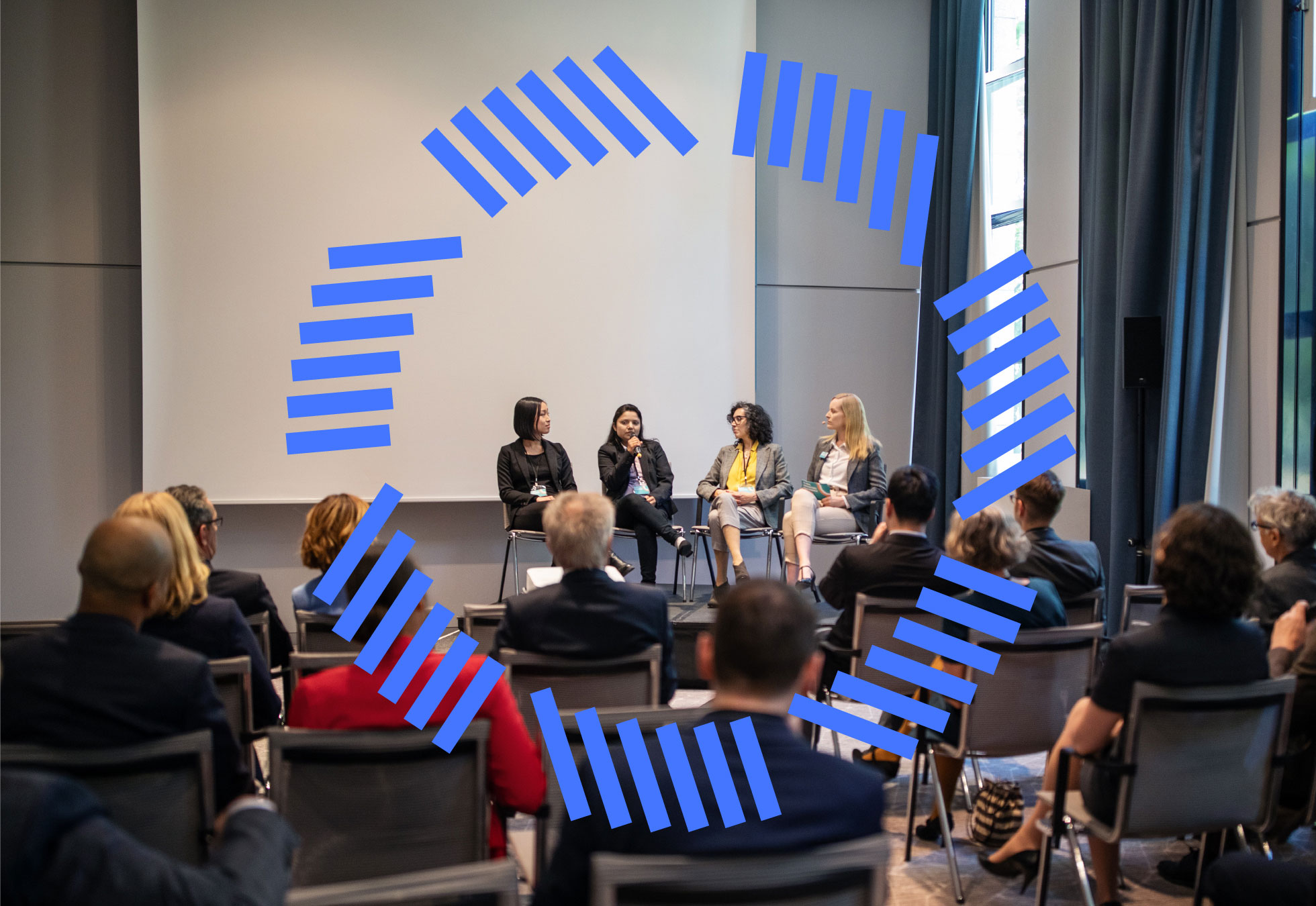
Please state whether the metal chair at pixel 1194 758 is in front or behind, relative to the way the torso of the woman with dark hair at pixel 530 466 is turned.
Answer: in front

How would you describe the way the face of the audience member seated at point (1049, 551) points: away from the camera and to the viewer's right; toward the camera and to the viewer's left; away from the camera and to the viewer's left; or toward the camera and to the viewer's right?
away from the camera and to the viewer's left

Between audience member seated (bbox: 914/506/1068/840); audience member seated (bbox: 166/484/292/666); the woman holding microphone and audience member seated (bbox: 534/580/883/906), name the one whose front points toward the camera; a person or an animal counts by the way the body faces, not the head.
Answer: the woman holding microphone

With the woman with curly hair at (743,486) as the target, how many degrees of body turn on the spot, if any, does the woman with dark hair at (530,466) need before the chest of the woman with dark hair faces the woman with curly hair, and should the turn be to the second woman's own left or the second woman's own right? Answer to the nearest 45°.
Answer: approximately 45° to the second woman's own left

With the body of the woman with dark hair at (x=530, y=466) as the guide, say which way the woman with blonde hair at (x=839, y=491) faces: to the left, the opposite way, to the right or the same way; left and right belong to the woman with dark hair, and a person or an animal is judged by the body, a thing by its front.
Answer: to the right

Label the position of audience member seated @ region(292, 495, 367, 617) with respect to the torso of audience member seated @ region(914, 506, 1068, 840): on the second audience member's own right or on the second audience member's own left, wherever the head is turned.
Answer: on the second audience member's own left

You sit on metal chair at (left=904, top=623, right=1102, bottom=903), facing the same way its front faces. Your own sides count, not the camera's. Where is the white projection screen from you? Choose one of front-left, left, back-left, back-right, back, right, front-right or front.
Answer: front

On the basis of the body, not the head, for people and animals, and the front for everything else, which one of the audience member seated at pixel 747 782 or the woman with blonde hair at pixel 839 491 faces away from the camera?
the audience member seated

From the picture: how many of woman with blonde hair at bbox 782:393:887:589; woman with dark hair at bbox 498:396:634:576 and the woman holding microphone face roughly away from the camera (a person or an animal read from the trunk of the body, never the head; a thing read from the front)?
0

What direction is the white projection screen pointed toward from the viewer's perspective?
toward the camera

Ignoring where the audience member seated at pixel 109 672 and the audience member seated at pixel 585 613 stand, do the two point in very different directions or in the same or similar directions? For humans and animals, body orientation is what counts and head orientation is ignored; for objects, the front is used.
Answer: same or similar directions

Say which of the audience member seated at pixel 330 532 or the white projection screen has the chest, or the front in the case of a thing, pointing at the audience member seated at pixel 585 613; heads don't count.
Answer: the white projection screen

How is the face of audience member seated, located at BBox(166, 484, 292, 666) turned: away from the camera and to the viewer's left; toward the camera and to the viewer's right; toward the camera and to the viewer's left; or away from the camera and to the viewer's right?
away from the camera and to the viewer's right

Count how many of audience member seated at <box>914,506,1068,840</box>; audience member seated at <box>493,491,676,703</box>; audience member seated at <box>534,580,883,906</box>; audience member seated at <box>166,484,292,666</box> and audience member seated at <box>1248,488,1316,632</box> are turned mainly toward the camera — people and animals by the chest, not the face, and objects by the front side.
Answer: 0

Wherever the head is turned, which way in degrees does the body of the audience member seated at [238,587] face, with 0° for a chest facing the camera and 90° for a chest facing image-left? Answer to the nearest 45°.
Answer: approximately 225°

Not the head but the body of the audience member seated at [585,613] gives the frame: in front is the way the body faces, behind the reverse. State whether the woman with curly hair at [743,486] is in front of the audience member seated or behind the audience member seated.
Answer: in front

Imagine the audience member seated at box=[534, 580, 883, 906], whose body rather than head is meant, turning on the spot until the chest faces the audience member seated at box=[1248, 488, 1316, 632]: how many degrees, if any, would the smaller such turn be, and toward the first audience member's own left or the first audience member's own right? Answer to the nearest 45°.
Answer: approximately 45° to the first audience member's own right

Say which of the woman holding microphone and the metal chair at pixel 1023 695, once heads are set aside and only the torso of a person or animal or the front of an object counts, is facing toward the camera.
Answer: the woman holding microphone

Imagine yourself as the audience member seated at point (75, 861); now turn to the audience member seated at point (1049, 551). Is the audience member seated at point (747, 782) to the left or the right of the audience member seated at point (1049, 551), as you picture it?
right

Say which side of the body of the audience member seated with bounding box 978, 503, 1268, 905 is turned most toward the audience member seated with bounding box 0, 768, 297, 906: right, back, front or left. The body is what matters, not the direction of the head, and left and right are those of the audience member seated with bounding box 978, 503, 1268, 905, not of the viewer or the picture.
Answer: left

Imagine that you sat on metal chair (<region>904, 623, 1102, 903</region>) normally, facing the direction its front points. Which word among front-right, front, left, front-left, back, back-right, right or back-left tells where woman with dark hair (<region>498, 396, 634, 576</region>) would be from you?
front

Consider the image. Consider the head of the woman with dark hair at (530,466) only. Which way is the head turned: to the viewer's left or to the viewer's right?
to the viewer's right

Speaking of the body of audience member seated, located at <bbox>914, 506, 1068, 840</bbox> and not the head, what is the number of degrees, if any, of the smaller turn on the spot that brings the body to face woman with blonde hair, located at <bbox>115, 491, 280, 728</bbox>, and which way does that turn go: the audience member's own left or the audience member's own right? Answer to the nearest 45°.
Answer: approximately 90° to the audience member's own left

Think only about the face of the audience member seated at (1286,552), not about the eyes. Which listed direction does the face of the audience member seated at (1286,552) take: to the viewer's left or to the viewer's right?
to the viewer's left

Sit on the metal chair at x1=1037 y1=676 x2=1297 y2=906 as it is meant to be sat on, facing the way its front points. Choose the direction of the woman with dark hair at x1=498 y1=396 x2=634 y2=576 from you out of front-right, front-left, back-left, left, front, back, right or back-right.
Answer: front
